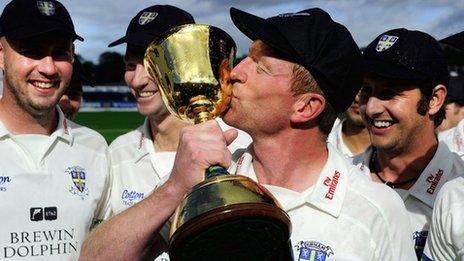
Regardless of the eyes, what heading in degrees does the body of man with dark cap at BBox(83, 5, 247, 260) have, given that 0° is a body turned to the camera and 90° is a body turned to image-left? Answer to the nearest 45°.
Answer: approximately 45°

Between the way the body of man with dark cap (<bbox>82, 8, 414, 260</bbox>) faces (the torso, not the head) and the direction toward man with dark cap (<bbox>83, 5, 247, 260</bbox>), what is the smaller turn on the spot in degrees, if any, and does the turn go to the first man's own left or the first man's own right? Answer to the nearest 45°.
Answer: approximately 90° to the first man's own right
